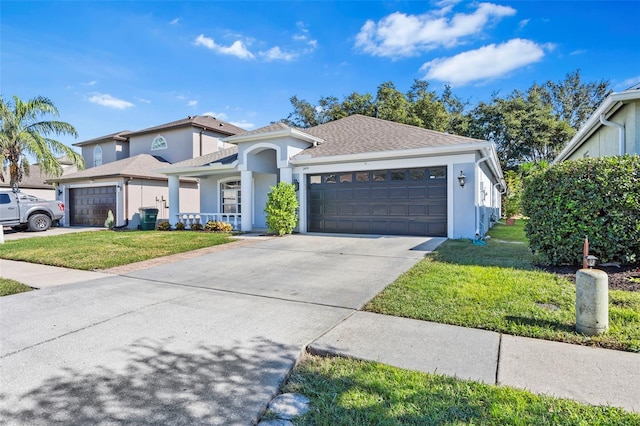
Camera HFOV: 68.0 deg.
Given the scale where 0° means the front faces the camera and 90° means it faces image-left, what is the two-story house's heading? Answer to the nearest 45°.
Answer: approximately 45°

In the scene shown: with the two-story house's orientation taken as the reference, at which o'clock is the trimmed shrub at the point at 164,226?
The trimmed shrub is roughly at 10 o'clock from the two-story house.

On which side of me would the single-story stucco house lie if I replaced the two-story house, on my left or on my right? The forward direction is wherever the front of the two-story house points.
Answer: on my left

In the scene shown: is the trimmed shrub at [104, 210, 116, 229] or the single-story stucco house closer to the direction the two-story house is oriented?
the trimmed shrub

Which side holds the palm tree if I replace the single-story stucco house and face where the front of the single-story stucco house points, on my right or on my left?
on my right

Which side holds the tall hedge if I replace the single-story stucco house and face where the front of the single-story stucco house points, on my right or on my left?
on my left

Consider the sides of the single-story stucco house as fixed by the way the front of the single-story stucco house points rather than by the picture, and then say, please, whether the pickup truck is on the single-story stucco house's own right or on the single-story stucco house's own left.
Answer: on the single-story stucco house's own right

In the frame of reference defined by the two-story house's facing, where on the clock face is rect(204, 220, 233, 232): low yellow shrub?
The low yellow shrub is roughly at 10 o'clock from the two-story house.

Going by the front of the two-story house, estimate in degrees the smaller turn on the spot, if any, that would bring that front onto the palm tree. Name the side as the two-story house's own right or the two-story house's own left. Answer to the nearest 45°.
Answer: approximately 45° to the two-story house's own right
